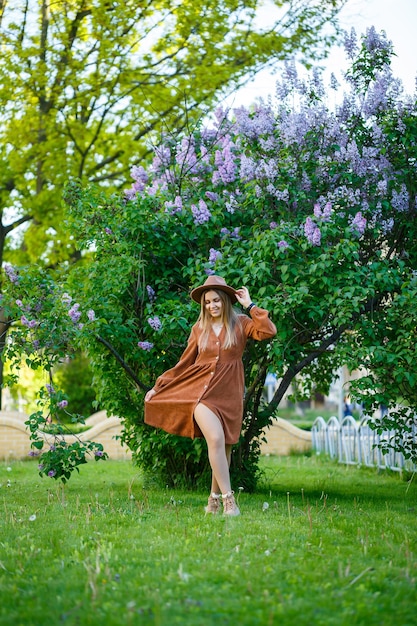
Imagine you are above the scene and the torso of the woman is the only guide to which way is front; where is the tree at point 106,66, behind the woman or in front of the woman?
behind

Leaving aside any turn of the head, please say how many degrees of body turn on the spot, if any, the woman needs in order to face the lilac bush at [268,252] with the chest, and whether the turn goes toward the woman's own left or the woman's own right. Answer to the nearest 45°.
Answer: approximately 180°

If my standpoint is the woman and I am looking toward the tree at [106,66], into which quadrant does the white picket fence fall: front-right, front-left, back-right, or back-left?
front-right

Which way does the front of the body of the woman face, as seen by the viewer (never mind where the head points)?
toward the camera
